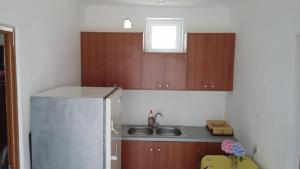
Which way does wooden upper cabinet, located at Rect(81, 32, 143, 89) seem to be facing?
toward the camera

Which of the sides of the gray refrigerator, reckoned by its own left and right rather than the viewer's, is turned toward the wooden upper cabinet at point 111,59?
left

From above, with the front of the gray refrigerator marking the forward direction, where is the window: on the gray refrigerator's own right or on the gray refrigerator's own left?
on the gray refrigerator's own left

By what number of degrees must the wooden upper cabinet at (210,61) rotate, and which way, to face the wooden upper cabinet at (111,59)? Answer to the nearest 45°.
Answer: approximately 90° to its right

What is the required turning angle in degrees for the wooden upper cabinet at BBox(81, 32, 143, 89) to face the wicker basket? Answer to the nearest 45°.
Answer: approximately 90° to its left

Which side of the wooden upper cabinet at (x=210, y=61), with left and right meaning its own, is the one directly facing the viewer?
front

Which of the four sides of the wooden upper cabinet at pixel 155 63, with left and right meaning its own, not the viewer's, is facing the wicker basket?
left

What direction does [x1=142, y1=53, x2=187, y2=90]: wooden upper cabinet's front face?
toward the camera

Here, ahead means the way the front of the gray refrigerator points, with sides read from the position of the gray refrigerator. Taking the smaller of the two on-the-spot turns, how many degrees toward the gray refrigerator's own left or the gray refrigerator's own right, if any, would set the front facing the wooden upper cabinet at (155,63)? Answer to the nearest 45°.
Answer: approximately 45° to the gray refrigerator's own left
